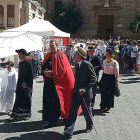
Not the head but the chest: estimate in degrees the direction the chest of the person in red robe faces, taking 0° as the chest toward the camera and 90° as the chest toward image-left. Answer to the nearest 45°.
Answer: approximately 45°

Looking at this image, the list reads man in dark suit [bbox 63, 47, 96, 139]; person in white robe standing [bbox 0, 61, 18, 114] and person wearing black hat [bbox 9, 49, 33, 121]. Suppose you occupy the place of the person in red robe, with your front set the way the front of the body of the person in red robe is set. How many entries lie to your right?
2

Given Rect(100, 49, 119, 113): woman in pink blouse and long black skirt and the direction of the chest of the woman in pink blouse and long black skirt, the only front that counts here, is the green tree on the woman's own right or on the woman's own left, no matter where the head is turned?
on the woman's own right

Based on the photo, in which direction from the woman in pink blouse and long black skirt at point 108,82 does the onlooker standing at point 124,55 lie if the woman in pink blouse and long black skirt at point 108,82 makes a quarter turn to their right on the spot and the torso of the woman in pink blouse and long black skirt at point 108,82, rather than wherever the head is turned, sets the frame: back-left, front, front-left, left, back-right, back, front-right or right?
front-right

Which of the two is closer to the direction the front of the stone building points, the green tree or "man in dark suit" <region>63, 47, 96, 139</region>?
the man in dark suit

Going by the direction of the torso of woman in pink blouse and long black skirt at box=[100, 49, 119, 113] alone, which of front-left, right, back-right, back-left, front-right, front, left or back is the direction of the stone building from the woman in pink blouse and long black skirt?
back-right
